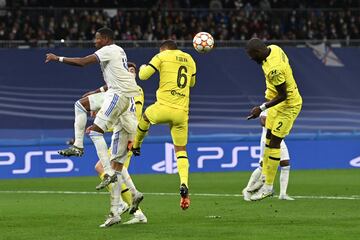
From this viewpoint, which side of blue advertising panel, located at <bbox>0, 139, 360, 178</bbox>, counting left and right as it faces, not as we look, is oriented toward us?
front

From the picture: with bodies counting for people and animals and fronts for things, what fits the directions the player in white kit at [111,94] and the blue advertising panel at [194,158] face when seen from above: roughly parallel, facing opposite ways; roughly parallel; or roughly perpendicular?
roughly perpendicular

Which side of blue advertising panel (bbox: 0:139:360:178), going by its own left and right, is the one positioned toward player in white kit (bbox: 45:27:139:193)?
front

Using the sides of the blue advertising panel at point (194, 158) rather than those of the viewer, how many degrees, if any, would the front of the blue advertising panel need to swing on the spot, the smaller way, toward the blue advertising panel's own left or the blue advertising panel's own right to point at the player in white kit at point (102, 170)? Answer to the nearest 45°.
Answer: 0° — it already faces them

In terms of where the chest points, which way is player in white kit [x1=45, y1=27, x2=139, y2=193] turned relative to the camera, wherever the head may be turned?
to the viewer's left
